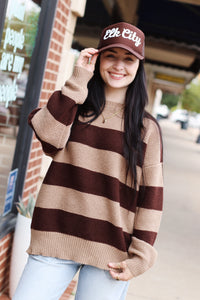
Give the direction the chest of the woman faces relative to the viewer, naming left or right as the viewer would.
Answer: facing the viewer
